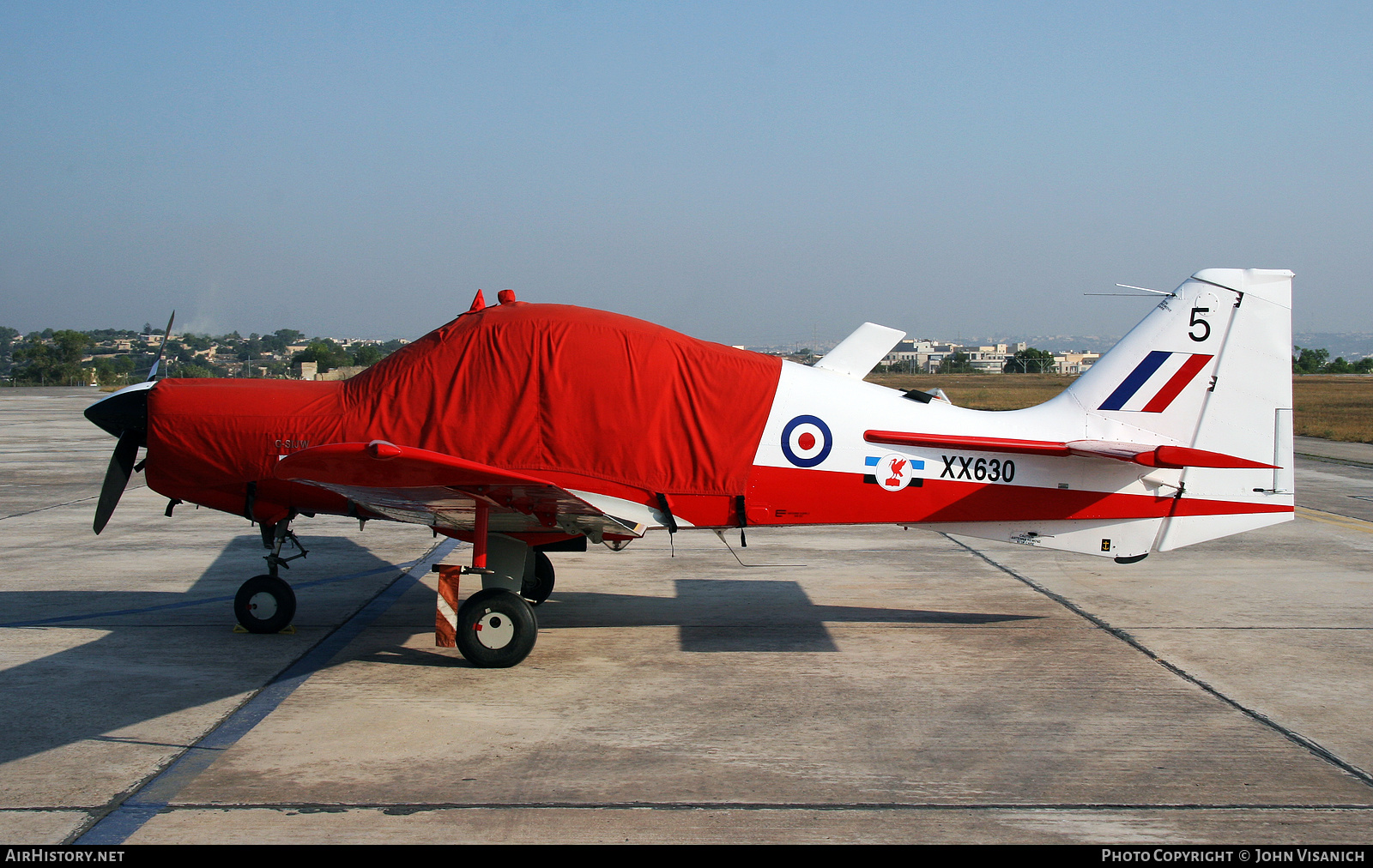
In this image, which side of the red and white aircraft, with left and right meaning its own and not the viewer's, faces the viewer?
left
